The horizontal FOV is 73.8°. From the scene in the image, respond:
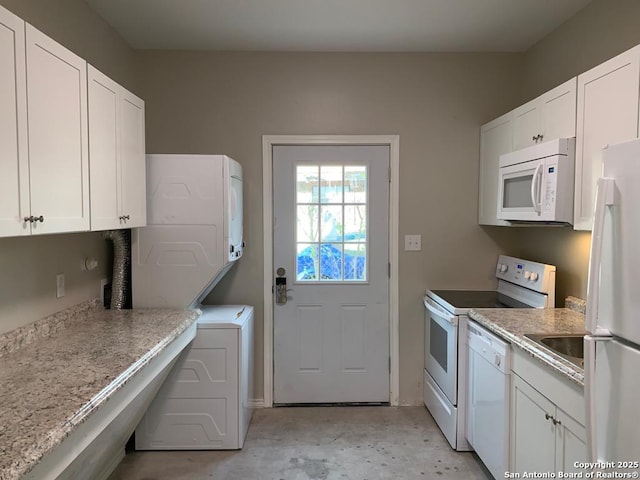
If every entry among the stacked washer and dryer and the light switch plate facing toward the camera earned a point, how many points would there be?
1

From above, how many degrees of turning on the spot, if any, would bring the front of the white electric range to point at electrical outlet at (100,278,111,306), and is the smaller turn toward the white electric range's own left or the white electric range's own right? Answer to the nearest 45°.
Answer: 0° — it already faces it

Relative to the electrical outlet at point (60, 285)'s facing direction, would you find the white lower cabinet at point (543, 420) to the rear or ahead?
ahead

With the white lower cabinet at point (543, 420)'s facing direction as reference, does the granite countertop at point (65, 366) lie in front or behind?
in front

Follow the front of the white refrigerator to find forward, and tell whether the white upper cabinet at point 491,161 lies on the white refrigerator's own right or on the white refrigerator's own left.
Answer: on the white refrigerator's own right

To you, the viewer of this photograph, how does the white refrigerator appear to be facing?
facing the viewer and to the left of the viewer

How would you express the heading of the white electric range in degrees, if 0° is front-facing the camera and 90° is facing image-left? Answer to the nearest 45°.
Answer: approximately 45°

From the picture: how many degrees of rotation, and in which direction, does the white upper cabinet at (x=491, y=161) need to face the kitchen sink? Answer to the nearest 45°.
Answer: approximately 45° to its left

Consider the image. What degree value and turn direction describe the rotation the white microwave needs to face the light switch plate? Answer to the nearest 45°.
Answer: approximately 90° to its right

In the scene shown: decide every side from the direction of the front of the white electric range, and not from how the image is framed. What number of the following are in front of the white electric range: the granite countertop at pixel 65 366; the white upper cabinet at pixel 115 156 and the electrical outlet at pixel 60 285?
3

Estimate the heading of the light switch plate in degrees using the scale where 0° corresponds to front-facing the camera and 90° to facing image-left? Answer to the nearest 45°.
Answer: approximately 0°

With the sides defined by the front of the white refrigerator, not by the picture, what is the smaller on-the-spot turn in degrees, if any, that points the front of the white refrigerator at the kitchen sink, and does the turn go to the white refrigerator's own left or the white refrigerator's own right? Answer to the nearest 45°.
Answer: approximately 135° to the white refrigerator's own right

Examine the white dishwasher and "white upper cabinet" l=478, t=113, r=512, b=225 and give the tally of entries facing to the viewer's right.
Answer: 0
